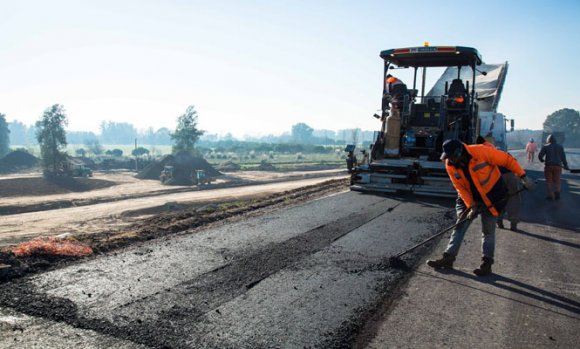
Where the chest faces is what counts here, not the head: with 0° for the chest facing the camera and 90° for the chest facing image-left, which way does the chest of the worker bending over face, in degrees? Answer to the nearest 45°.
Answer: approximately 45°

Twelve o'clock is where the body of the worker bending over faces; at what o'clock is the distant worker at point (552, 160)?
The distant worker is roughly at 5 o'clock from the worker bending over.

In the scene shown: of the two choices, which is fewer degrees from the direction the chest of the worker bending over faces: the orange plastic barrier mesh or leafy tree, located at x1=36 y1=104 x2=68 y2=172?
the orange plastic barrier mesh

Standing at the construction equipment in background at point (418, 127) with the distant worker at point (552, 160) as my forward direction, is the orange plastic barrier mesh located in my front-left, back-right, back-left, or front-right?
back-right
